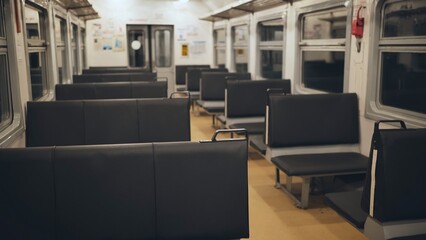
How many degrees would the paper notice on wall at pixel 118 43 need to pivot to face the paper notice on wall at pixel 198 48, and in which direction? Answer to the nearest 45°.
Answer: approximately 90° to its left

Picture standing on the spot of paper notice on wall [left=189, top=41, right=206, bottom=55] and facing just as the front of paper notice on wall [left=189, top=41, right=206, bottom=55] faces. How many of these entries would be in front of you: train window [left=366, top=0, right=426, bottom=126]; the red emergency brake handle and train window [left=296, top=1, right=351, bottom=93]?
3

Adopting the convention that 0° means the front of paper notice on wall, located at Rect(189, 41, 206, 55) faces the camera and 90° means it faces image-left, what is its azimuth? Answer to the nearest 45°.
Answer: approximately 0°

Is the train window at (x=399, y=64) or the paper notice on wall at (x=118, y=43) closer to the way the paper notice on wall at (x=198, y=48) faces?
the train window

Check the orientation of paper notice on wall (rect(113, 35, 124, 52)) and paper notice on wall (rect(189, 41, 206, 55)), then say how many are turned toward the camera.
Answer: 2

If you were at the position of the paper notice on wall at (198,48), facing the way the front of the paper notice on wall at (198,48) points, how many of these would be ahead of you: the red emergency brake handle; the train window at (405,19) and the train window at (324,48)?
3

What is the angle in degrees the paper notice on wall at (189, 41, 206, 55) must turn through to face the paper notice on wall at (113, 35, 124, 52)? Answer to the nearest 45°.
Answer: approximately 90° to its right

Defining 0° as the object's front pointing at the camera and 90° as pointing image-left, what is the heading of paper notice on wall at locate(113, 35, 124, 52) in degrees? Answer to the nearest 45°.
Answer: approximately 0°

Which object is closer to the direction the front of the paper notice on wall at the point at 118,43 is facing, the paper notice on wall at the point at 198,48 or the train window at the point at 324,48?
the train window

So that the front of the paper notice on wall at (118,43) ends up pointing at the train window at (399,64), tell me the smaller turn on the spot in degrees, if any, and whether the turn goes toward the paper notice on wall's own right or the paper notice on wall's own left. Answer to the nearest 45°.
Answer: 0° — it already faces it

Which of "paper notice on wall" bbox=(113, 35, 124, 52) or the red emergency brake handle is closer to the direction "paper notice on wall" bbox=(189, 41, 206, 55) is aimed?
the red emergency brake handle

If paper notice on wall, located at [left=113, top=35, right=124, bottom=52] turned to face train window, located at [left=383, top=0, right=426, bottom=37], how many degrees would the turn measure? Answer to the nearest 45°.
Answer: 0° — it already faces it
